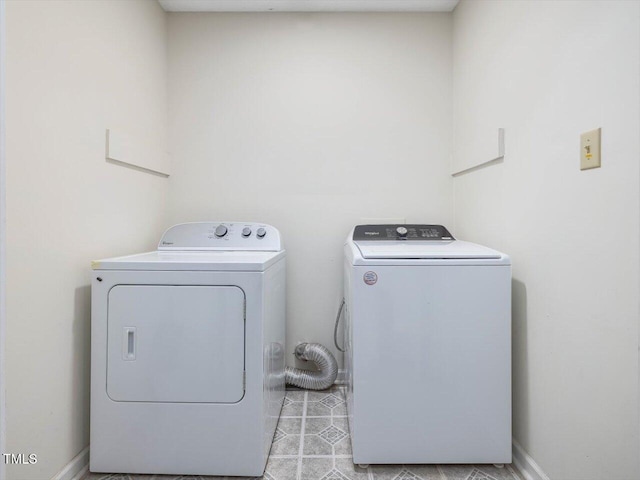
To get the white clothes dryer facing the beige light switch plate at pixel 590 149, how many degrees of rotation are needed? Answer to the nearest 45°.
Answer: approximately 45° to its left

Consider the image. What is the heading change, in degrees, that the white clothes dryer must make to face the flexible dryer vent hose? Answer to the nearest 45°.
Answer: approximately 135° to its left

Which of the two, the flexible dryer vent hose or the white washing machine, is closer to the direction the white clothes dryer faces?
the white washing machine

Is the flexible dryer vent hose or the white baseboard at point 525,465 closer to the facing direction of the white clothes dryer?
the white baseboard

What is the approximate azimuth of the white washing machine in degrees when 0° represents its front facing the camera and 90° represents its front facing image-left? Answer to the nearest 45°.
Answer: approximately 0°

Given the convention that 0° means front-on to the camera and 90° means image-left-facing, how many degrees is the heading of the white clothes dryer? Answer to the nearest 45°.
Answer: approximately 0°

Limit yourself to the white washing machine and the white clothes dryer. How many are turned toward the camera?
2

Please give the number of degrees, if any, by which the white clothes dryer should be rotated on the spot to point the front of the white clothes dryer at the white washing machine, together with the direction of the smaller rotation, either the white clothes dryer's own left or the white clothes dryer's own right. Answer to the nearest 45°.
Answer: approximately 90° to the white clothes dryer's own left

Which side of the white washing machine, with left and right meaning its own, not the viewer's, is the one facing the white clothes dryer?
right

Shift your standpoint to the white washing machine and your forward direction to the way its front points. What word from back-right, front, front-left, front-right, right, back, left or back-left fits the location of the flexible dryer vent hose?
back-right
